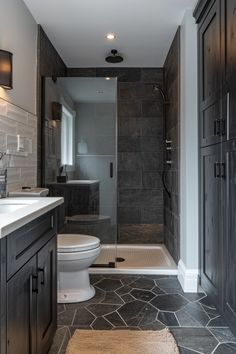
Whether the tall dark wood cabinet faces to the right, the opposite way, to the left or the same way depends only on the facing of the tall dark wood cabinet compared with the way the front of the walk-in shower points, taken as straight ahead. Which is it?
to the right

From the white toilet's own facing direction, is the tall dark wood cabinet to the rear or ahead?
ahead

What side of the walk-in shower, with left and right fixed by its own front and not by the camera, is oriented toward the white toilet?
front

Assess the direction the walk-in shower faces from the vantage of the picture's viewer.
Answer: facing the viewer

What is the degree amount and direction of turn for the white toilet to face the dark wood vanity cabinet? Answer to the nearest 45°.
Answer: approximately 90° to its right

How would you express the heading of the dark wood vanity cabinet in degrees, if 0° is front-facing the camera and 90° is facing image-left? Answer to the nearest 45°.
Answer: approximately 270°

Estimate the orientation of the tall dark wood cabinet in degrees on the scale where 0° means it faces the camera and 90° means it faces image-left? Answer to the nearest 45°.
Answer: approximately 90°

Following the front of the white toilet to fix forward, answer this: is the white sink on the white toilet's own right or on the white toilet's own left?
on the white toilet's own right

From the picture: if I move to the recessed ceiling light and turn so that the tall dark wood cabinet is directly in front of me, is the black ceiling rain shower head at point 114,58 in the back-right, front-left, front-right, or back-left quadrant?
back-left
